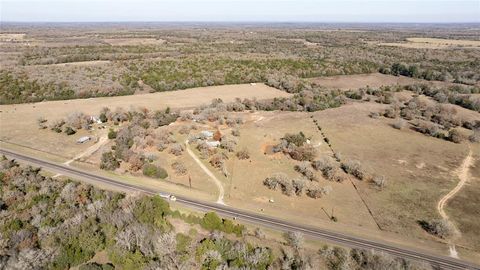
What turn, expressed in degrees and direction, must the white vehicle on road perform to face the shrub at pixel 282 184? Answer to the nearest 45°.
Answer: approximately 45° to its left

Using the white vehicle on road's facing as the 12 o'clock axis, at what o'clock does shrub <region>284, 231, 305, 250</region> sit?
The shrub is roughly at 12 o'clock from the white vehicle on road.

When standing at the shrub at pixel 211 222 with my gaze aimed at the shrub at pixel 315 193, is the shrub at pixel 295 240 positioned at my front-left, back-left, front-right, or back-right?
front-right

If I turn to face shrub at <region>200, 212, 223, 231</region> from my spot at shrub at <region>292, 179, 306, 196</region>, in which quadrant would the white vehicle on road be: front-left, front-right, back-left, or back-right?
front-right

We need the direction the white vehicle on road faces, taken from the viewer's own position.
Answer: facing the viewer and to the right of the viewer

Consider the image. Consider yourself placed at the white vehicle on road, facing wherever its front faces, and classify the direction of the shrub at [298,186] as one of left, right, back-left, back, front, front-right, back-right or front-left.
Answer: front-left

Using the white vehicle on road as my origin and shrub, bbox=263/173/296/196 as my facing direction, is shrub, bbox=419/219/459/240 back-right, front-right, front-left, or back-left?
front-right

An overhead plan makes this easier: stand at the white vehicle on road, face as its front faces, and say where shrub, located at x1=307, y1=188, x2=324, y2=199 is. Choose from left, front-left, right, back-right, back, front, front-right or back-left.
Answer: front-left

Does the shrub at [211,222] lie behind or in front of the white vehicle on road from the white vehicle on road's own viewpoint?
in front

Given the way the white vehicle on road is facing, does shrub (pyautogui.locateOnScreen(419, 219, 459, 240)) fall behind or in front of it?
in front

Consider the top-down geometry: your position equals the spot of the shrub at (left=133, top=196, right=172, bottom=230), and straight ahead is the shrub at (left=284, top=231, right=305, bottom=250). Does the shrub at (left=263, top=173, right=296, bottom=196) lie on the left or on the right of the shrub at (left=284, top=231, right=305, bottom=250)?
left
